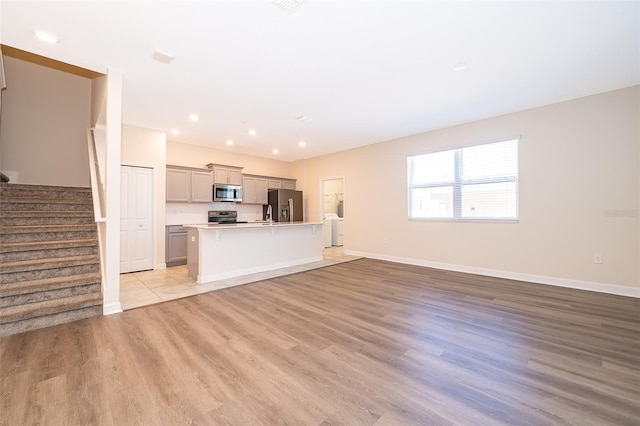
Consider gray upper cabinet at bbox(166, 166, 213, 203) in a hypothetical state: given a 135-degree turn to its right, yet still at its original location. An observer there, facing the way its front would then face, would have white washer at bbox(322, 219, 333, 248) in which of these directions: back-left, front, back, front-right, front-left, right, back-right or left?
back-right

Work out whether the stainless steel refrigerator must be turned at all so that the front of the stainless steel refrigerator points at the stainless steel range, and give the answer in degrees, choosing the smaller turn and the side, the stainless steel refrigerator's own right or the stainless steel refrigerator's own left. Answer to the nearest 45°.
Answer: approximately 135° to the stainless steel refrigerator's own right

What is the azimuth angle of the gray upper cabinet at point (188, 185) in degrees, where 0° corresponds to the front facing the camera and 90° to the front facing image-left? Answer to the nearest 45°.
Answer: approximately 0°

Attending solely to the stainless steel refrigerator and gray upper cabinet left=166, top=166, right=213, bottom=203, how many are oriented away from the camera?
0

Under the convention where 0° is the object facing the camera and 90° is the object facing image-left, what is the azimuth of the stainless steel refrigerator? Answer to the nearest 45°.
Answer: approximately 315°

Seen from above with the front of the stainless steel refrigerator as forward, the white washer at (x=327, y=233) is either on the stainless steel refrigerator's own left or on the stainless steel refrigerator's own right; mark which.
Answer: on the stainless steel refrigerator's own left

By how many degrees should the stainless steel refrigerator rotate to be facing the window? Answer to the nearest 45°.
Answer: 0° — it already faces it

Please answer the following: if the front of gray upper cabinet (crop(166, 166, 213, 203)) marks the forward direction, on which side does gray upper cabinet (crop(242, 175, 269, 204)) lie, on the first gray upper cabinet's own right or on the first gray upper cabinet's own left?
on the first gray upper cabinet's own left
